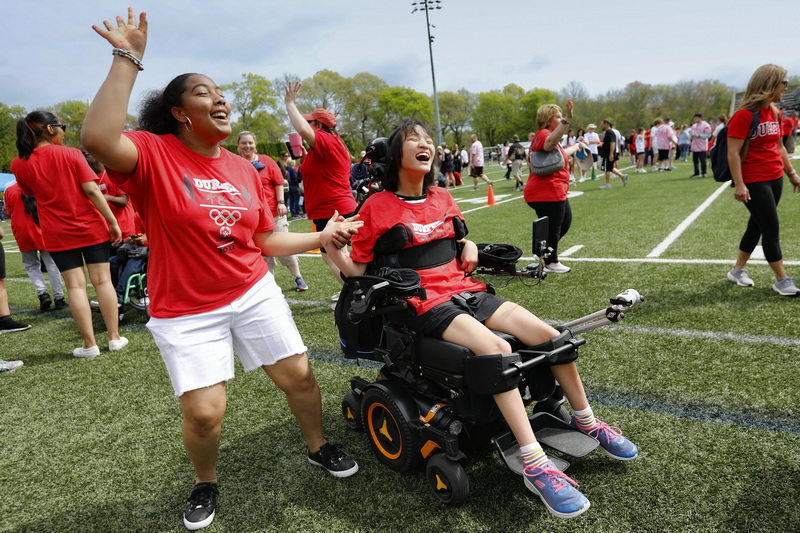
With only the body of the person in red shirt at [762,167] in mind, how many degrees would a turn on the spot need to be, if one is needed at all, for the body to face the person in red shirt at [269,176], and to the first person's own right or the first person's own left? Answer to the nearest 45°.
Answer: approximately 135° to the first person's own right

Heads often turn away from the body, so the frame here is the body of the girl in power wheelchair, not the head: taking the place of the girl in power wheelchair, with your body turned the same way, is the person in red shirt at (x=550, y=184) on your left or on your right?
on your left

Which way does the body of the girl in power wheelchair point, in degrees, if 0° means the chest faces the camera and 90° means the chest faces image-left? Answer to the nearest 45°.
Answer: approximately 315°

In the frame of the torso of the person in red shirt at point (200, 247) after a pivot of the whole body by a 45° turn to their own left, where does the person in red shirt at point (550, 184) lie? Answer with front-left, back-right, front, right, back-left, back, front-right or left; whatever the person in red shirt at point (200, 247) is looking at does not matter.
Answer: front-left

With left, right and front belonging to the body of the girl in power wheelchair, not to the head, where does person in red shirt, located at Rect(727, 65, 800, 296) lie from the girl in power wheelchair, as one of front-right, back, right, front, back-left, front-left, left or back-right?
left

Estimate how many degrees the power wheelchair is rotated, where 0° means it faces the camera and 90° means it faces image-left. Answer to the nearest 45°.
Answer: approximately 315°

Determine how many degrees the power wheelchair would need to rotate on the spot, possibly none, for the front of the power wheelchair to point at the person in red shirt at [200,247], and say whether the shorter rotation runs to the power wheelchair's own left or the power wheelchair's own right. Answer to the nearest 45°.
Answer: approximately 135° to the power wheelchair's own right
